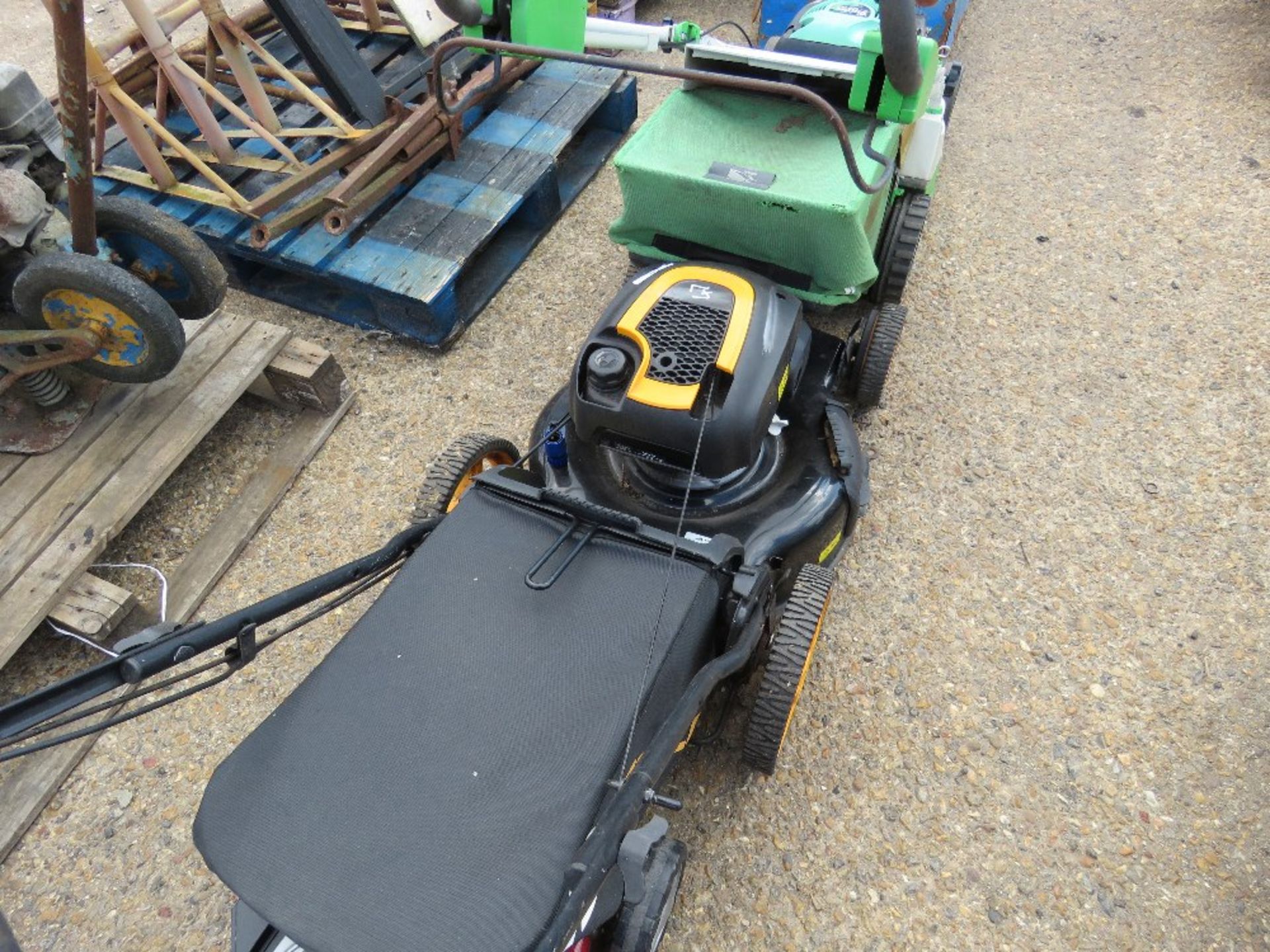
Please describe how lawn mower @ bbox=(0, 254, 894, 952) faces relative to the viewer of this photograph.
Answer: facing away from the viewer and to the right of the viewer

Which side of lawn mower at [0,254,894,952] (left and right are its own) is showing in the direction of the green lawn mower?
front

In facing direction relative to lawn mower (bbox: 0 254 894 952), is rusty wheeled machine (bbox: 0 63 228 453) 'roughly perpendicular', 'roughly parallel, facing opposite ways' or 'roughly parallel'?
roughly perpendicular

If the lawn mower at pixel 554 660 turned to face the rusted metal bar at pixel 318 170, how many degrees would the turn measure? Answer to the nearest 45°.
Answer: approximately 45° to its left

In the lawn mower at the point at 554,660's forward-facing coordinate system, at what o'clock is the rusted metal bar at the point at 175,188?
The rusted metal bar is roughly at 10 o'clock from the lawn mower.

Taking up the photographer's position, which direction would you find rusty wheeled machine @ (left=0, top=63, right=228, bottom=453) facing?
facing the viewer and to the right of the viewer

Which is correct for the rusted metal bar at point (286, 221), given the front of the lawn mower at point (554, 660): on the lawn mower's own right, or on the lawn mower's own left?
on the lawn mower's own left

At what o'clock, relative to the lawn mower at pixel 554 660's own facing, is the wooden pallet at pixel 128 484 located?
The wooden pallet is roughly at 9 o'clock from the lawn mower.

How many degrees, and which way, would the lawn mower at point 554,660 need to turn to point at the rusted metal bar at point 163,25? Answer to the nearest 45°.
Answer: approximately 45° to its left

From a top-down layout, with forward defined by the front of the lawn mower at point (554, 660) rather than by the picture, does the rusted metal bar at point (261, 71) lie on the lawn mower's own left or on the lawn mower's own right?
on the lawn mower's own left
